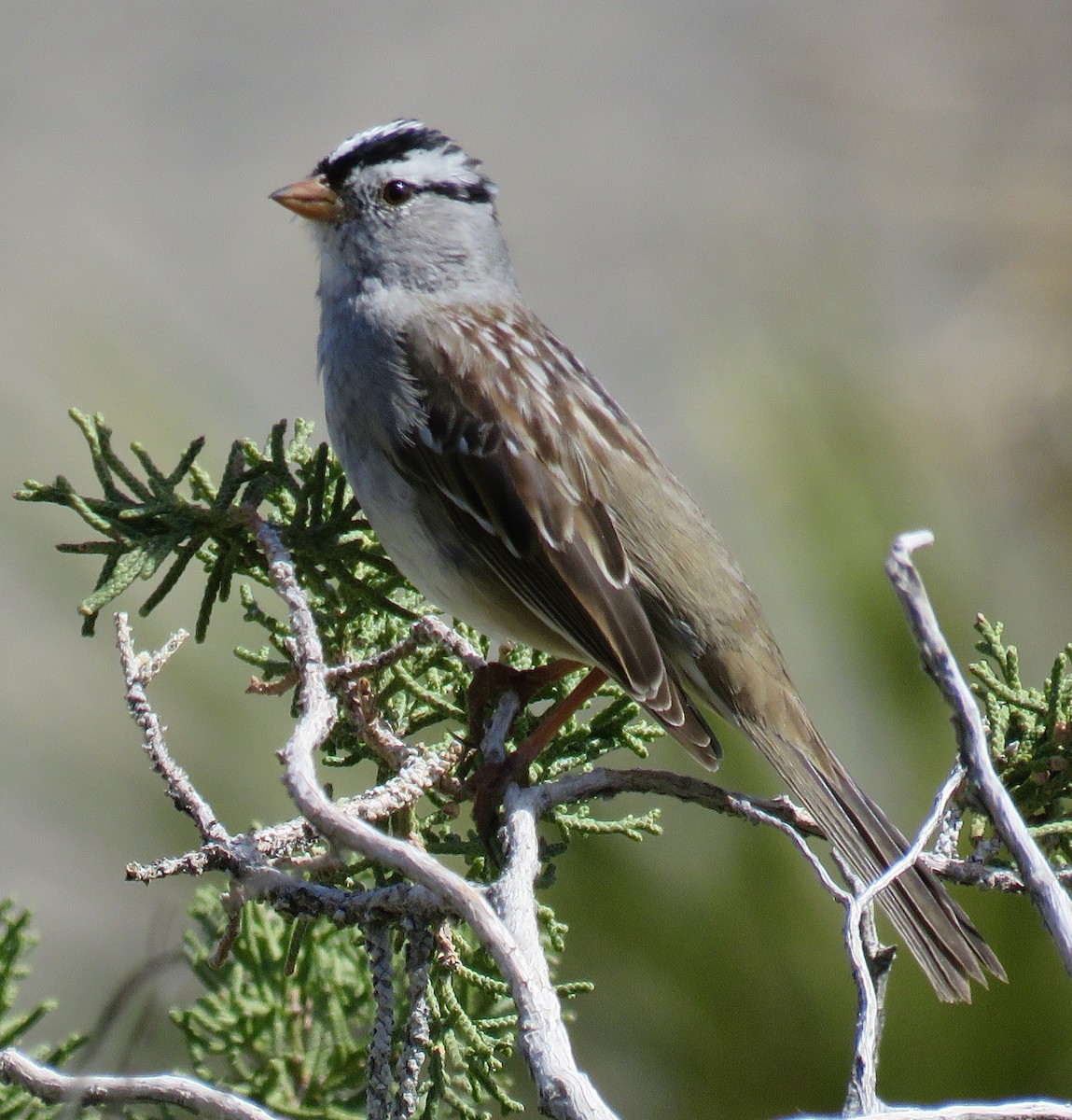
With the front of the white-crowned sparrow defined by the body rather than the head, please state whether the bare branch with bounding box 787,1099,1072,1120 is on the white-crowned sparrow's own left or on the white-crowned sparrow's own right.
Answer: on the white-crowned sparrow's own left

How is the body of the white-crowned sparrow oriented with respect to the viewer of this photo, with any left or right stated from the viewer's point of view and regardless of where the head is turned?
facing to the left of the viewer

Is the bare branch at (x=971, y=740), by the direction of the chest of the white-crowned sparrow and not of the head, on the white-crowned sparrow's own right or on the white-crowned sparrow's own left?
on the white-crowned sparrow's own left
